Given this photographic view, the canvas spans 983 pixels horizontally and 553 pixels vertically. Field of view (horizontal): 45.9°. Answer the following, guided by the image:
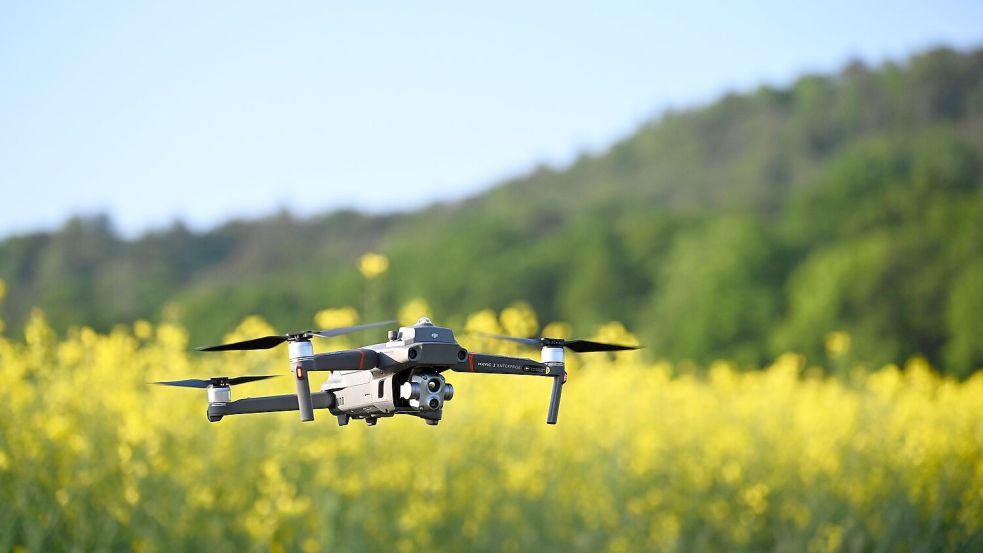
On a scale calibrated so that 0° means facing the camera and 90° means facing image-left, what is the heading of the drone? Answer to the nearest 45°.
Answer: approximately 315°

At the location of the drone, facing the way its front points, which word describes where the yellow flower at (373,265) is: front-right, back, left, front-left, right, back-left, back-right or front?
back-left
